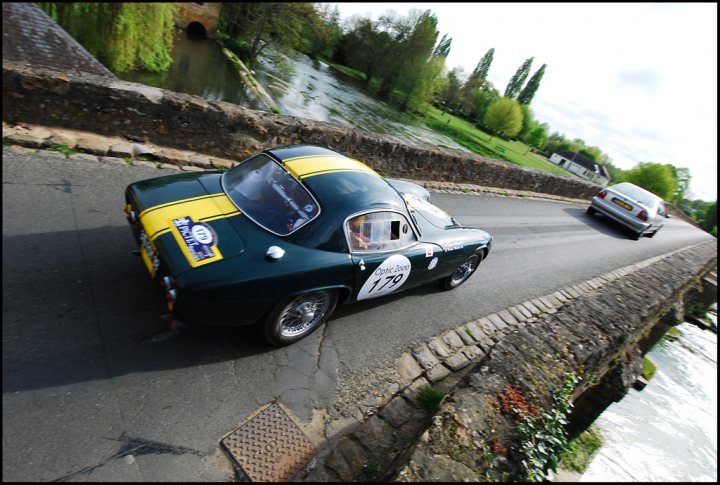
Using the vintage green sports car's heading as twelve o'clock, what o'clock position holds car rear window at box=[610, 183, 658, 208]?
The car rear window is roughly at 12 o'clock from the vintage green sports car.

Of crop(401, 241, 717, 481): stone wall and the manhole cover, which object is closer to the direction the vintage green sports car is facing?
the stone wall

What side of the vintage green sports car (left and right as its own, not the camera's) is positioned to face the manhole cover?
right

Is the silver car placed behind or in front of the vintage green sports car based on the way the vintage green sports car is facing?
in front

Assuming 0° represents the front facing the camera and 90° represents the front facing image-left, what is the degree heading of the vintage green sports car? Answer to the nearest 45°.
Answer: approximately 225°

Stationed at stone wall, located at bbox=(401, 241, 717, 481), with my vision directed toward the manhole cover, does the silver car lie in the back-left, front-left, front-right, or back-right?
back-right
